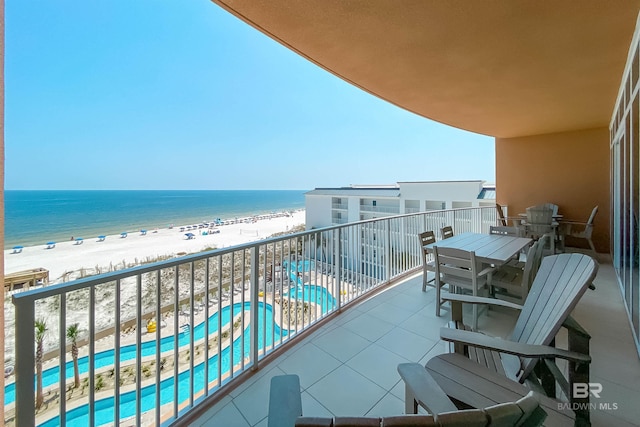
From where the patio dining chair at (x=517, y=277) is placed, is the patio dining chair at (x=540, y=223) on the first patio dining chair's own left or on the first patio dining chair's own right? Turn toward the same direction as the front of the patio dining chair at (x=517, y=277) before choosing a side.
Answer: on the first patio dining chair's own right

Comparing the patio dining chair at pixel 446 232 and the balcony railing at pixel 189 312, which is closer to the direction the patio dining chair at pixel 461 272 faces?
the patio dining chair

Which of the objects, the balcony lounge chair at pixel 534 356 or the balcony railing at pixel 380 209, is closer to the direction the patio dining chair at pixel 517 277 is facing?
the balcony railing

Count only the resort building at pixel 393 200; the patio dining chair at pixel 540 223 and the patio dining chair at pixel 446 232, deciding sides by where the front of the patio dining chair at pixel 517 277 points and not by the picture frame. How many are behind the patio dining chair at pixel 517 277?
0

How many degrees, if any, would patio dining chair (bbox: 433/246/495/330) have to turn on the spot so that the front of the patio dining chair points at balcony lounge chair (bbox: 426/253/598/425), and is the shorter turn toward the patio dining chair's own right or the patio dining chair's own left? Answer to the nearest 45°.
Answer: approximately 135° to the patio dining chair's own right

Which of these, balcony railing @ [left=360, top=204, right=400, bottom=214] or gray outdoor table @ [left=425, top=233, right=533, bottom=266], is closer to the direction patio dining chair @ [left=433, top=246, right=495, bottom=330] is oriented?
the gray outdoor table

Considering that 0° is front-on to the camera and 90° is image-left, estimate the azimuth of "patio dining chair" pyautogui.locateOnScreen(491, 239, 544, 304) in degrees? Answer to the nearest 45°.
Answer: approximately 135°

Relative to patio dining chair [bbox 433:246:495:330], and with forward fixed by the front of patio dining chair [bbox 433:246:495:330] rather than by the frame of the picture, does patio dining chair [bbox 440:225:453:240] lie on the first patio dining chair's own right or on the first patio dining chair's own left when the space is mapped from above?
on the first patio dining chair's own left

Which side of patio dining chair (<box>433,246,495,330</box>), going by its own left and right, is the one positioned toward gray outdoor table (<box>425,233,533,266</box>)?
front

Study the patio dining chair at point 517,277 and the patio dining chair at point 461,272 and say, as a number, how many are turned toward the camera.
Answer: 0

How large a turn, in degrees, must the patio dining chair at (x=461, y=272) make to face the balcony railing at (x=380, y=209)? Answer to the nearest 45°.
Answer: approximately 45° to its left

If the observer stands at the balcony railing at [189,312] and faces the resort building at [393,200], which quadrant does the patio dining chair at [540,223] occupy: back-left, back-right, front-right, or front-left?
front-right

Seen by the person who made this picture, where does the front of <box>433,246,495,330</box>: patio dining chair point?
facing away from the viewer and to the right of the viewer

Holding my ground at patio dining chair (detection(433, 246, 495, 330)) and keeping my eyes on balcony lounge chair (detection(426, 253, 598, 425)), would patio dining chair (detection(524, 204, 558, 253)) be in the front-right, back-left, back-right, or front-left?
back-left
